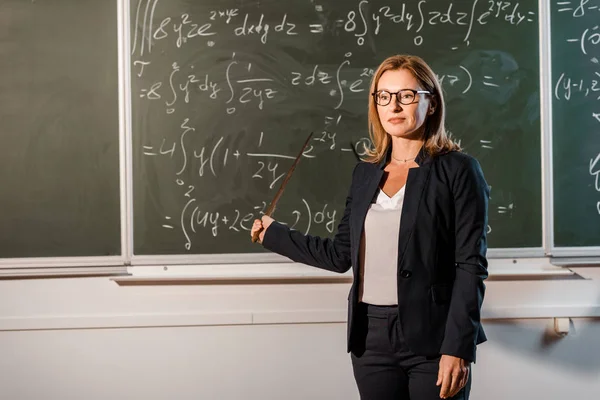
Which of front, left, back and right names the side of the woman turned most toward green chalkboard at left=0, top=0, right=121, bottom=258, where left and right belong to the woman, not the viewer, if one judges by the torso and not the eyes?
right

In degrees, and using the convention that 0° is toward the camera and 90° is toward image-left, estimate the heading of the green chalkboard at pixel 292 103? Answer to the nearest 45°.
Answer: approximately 0°

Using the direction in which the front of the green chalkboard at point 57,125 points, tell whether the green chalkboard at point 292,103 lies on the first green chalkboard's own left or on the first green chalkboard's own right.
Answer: on the first green chalkboard's own left

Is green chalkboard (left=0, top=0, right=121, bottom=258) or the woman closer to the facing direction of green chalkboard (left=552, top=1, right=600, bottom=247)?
the woman

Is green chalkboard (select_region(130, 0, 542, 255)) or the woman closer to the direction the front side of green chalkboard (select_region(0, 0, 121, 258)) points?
the woman

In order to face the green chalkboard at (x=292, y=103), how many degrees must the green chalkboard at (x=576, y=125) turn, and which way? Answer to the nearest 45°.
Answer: approximately 45° to its right

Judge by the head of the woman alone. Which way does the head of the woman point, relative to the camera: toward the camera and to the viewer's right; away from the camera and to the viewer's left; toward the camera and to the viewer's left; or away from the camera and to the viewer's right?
toward the camera and to the viewer's left

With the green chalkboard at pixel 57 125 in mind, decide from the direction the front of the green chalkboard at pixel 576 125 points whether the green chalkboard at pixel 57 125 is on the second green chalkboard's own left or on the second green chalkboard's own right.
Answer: on the second green chalkboard's own right
